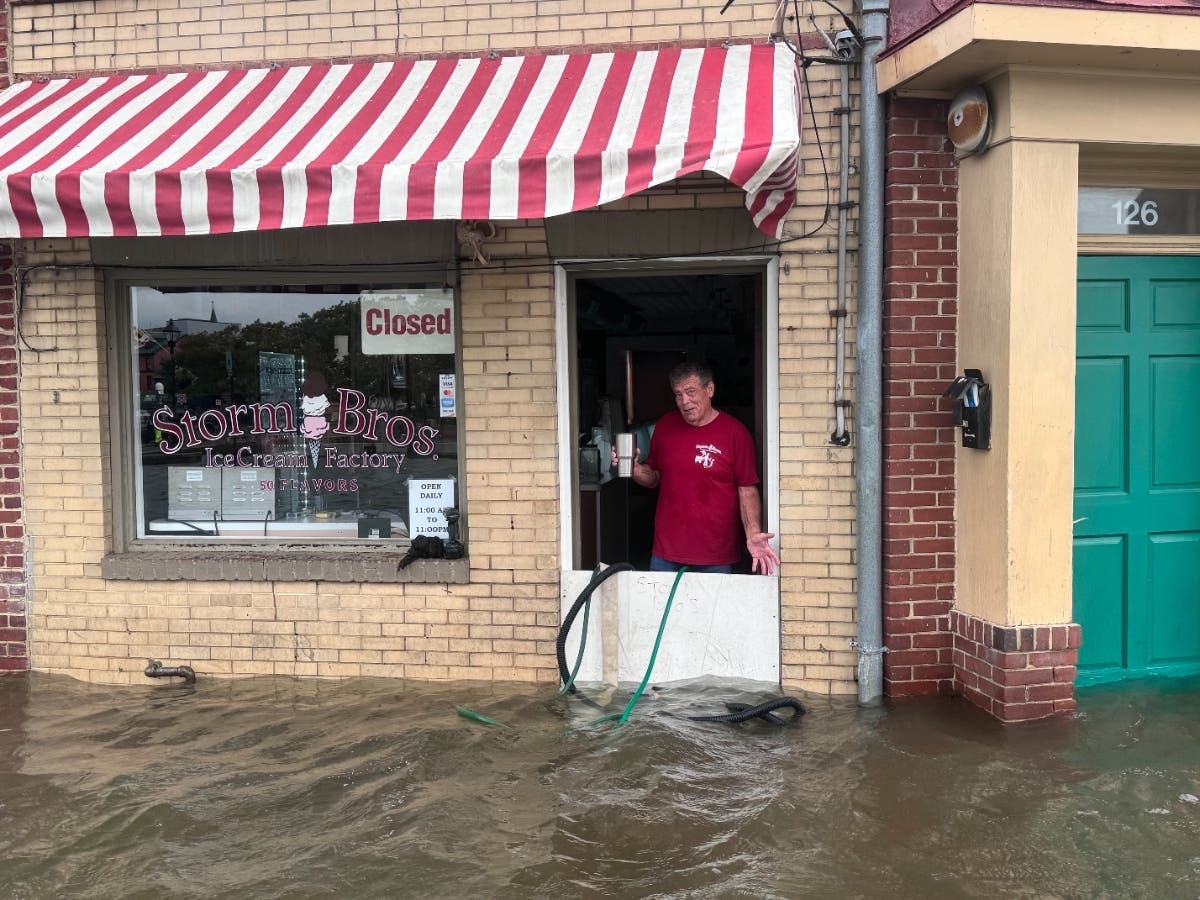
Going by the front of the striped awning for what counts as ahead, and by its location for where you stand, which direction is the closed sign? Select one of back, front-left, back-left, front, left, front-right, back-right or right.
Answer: back

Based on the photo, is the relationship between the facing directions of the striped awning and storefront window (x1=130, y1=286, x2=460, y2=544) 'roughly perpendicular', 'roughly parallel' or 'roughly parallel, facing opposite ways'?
roughly parallel

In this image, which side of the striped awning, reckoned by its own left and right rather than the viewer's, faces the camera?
front

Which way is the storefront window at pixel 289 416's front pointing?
toward the camera

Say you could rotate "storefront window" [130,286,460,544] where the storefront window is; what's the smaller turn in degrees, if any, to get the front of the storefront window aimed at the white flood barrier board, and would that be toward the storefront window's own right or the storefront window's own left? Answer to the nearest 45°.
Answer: approximately 45° to the storefront window's own left

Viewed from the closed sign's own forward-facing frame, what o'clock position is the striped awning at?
The striped awning is roughly at 12 o'clock from the closed sign.

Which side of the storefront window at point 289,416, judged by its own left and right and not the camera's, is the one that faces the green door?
left

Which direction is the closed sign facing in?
toward the camera

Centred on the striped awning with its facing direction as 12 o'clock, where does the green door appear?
The green door is roughly at 9 o'clock from the striped awning.

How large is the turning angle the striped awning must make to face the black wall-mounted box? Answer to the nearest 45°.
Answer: approximately 90° to its left

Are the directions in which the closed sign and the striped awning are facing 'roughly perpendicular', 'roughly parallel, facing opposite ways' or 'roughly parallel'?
roughly parallel

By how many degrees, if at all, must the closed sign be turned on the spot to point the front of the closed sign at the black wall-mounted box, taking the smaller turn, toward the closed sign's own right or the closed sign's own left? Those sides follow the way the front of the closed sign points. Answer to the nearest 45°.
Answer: approximately 45° to the closed sign's own left
